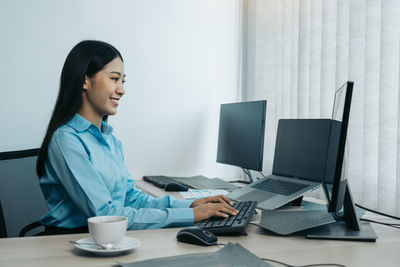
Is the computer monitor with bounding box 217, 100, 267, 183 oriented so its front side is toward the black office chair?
yes

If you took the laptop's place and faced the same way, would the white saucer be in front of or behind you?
in front

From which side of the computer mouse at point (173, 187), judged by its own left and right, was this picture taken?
right

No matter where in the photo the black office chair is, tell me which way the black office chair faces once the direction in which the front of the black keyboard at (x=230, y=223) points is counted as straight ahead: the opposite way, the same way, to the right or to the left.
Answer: the opposite way

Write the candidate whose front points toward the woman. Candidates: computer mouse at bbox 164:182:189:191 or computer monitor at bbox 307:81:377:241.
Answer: the computer monitor

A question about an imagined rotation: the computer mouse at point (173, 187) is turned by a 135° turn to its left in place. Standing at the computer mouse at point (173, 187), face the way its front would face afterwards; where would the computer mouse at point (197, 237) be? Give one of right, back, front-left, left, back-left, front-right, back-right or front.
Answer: back-left

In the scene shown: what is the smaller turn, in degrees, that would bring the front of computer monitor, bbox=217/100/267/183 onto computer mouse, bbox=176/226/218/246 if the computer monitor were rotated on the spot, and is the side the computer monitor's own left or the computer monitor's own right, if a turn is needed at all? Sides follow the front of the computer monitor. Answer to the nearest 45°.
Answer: approximately 45° to the computer monitor's own left

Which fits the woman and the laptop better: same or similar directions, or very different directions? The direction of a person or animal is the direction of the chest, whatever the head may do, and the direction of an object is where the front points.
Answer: very different directions

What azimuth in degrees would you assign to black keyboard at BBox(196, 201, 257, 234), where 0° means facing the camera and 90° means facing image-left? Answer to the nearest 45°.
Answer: approximately 90°

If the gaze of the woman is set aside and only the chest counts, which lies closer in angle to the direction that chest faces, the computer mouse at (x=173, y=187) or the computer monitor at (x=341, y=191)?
the computer monitor

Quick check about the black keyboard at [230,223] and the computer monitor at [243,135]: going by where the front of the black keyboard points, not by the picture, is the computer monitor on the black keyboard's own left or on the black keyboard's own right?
on the black keyboard's own right

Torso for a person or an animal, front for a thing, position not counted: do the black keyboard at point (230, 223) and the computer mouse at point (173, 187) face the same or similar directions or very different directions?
very different directions

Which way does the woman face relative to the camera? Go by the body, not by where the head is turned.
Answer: to the viewer's right

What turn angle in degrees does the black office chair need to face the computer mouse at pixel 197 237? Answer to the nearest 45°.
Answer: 0° — it already faces it

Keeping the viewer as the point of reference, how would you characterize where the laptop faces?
facing the viewer and to the left of the viewer
